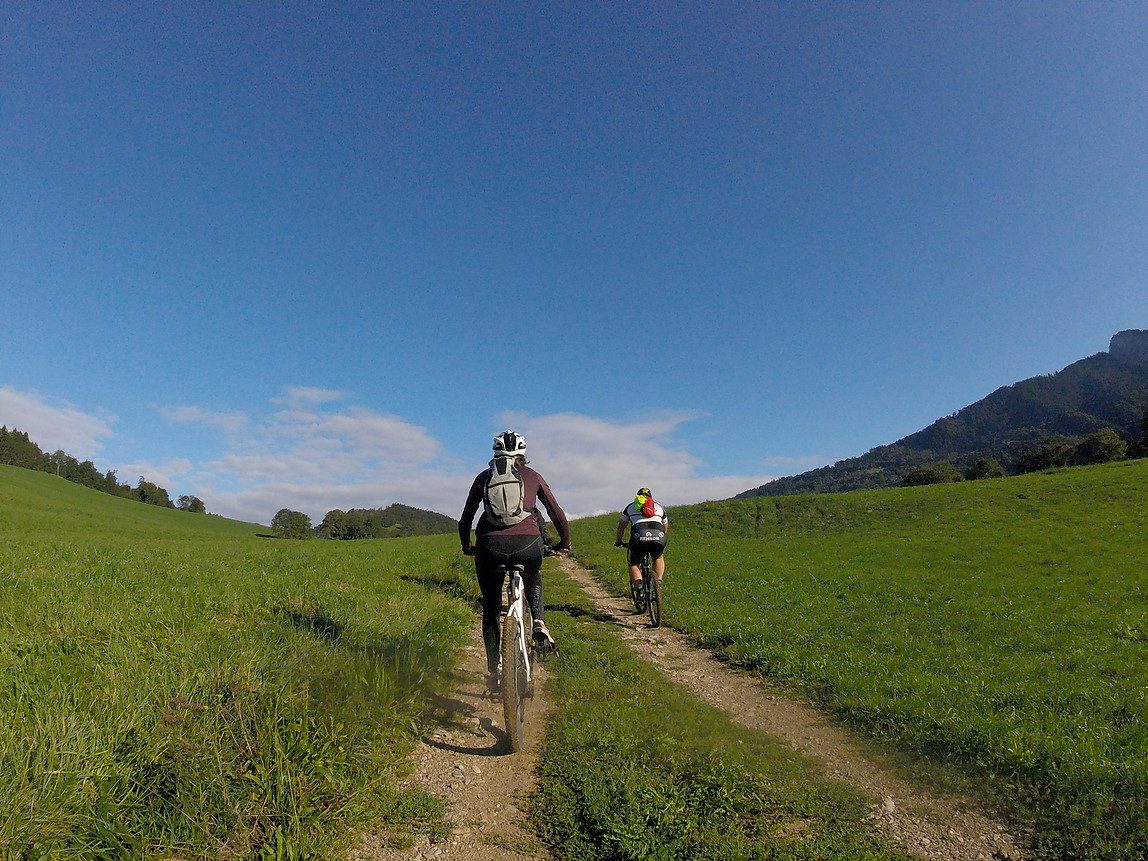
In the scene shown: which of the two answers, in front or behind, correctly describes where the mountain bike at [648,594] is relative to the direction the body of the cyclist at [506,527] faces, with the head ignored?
in front

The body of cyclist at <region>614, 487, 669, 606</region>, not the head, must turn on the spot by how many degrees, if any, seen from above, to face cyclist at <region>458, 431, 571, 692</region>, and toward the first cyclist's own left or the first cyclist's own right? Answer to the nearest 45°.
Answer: approximately 180°

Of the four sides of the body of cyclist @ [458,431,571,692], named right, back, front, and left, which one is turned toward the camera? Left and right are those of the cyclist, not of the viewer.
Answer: back

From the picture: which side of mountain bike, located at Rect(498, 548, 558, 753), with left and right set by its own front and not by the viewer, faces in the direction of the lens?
back

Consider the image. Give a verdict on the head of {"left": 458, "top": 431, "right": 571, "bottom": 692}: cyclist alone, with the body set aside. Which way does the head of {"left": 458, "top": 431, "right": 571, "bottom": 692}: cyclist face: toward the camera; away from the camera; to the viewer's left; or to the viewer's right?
away from the camera

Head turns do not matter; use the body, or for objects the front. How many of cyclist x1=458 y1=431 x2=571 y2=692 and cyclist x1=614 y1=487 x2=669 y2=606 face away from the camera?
2

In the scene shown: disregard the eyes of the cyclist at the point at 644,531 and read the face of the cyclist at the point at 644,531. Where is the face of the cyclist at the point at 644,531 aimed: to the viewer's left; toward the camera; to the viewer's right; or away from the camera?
away from the camera

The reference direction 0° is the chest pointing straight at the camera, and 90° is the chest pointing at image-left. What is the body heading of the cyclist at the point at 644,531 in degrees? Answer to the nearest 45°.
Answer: approximately 180°

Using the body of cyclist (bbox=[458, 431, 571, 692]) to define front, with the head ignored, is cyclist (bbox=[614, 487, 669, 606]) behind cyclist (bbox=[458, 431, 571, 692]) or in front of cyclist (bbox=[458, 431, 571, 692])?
in front
